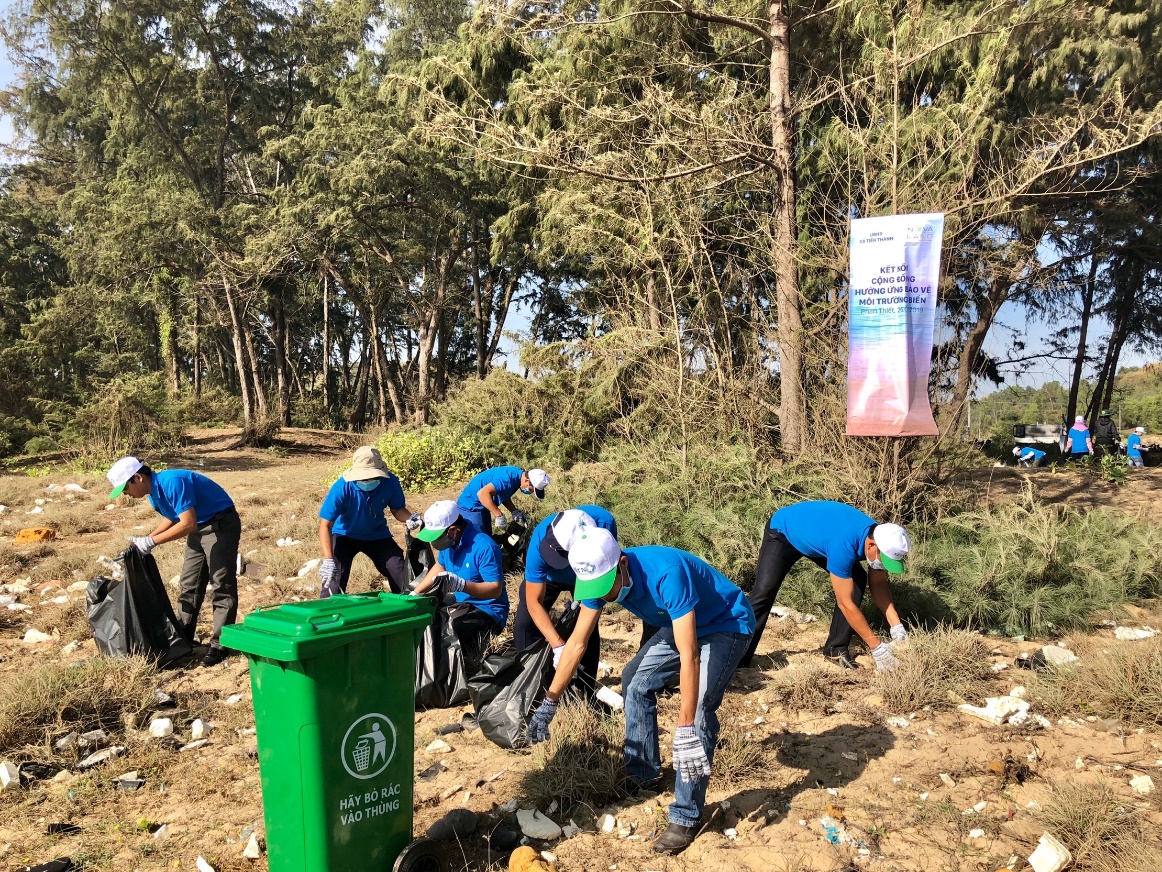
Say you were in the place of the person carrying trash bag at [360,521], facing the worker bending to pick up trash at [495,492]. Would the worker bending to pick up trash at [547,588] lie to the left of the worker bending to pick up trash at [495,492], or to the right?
right

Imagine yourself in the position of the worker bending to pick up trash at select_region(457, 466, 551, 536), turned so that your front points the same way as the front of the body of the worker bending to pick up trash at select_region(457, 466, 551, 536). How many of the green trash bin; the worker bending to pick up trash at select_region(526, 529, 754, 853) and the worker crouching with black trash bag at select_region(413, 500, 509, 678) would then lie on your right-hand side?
3

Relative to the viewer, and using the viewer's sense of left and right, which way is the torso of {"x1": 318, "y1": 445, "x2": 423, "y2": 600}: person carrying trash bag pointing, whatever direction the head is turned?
facing the viewer

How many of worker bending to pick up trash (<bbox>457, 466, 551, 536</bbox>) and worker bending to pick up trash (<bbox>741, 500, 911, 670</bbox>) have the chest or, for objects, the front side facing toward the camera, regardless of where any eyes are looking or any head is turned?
0

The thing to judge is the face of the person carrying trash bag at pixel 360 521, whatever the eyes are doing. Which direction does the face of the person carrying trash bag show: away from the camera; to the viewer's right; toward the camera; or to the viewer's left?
toward the camera

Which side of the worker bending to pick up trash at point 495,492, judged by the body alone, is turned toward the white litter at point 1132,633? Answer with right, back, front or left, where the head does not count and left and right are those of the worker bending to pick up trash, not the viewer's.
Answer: front

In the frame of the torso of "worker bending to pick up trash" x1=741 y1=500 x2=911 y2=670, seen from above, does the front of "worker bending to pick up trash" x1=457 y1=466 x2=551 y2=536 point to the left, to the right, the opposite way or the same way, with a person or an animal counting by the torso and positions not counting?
the same way

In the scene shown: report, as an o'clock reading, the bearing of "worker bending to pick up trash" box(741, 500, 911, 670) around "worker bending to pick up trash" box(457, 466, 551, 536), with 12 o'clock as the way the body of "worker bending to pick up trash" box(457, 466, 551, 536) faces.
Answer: "worker bending to pick up trash" box(741, 500, 911, 670) is roughly at 1 o'clock from "worker bending to pick up trash" box(457, 466, 551, 536).

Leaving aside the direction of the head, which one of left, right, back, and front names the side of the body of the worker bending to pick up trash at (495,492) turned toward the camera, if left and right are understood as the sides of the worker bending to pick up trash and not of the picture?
right

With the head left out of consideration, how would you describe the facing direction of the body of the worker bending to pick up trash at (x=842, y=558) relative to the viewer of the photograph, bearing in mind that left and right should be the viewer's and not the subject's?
facing to the right of the viewer

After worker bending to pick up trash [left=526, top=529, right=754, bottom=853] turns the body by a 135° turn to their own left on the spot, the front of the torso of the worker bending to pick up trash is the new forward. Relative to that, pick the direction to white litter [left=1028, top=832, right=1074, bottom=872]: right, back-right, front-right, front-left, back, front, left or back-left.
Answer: front

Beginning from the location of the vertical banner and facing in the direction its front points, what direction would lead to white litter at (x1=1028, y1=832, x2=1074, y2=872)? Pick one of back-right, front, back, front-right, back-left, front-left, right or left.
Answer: front

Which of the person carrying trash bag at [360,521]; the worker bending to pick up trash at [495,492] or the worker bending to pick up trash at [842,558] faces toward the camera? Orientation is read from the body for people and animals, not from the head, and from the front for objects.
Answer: the person carrying trash bag

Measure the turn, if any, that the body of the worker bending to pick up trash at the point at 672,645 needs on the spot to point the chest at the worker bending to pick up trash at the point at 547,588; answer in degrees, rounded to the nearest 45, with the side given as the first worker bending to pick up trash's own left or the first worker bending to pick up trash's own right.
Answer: approximately 90° to the first worker bending to pick up trash's own right

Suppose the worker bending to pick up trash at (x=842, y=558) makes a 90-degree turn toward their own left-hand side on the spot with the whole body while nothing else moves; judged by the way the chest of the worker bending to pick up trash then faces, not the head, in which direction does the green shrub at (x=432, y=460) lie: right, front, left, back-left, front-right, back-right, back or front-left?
front-left

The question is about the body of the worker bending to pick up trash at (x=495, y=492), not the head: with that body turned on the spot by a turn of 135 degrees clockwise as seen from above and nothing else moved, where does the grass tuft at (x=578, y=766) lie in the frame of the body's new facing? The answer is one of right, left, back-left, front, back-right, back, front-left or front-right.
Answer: front-left

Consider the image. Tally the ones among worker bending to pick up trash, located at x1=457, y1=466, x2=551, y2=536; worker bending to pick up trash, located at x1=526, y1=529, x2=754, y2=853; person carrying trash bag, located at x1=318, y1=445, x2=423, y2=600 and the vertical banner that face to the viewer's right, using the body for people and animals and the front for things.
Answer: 1

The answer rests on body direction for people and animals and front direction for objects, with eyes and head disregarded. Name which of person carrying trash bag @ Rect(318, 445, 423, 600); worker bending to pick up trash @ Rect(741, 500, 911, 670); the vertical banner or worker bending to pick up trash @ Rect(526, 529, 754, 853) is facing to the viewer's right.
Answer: worker bending to pick up trash @ Rect(741, 500, 911, 670)

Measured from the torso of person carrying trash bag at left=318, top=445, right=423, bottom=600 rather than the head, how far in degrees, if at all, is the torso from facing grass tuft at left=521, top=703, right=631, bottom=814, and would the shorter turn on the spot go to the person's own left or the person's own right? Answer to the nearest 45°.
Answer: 0° — they already face it

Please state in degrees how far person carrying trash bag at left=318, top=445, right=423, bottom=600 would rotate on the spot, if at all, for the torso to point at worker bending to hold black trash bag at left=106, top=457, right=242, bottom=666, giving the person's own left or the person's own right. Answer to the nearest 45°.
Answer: approximately 90° to the person's own right
